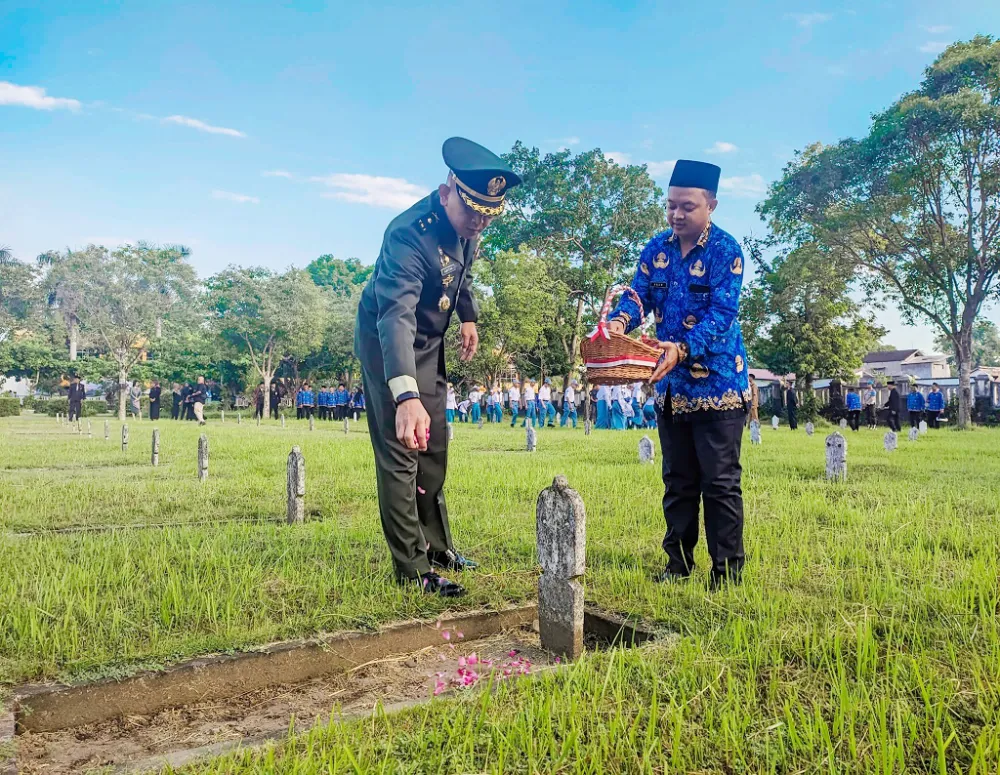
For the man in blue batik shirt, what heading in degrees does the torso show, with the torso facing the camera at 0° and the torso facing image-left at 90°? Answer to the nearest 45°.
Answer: approximately 45°

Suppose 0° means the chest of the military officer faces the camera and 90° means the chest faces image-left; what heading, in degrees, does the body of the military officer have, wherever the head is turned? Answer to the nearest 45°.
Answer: approximately 315°

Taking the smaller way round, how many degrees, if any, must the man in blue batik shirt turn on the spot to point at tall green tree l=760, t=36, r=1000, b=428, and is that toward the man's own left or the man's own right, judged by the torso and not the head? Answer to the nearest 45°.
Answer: approximately 135° to the man's own right

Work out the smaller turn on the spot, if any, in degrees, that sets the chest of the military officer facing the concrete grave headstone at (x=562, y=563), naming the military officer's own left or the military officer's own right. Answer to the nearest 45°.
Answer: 0° — they already face it

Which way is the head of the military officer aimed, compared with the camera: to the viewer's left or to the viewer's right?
to the viewer's right

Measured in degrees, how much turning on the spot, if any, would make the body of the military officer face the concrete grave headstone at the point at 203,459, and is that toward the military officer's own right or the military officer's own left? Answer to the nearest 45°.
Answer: approximately 180°

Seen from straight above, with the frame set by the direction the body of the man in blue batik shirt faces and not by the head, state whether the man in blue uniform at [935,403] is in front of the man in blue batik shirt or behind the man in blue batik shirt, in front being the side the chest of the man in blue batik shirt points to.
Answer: behind

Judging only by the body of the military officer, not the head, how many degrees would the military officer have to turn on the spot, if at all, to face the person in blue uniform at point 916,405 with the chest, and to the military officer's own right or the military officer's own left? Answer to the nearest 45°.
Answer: approximately 90° to the military officer's own left

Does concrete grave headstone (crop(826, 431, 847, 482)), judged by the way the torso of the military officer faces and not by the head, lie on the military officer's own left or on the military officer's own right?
on the military officer's own left

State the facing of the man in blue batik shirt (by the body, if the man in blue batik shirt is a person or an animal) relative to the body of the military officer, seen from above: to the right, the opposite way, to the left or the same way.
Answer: to the right

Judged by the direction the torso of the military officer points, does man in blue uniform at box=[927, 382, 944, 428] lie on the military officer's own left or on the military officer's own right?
on the military officer's own left
